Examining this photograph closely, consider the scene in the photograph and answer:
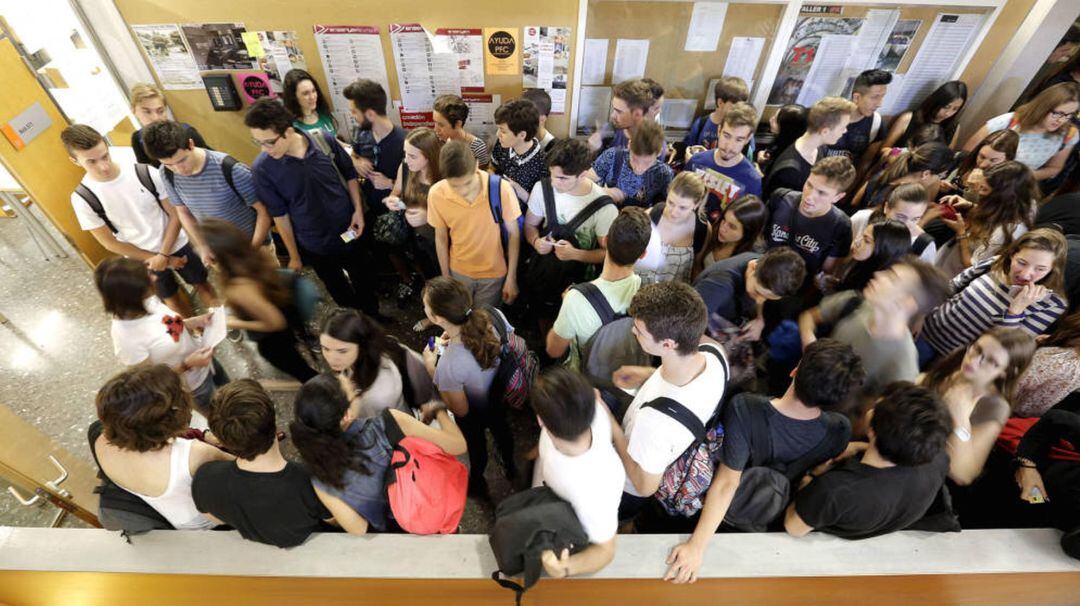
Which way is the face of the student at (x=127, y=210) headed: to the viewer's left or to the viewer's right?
to the viewer's right

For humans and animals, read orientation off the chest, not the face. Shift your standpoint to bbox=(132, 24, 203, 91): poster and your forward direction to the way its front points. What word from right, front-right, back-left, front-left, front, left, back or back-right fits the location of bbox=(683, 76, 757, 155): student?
front-left

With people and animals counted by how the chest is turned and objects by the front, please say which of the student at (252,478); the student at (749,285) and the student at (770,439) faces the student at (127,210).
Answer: the student at (252,478)

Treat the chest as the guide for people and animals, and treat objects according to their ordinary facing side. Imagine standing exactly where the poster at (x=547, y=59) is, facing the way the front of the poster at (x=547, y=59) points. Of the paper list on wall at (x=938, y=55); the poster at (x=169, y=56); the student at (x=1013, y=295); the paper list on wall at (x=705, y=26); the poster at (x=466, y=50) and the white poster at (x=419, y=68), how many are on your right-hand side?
3

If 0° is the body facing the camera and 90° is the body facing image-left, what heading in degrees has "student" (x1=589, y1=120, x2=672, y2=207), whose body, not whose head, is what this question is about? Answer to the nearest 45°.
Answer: approximately 0°

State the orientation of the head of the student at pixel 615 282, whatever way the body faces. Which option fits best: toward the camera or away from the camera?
away from the camera

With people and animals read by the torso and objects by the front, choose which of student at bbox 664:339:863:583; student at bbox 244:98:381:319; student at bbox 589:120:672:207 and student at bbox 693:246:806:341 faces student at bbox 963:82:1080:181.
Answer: student at bbox 664:339:863:583

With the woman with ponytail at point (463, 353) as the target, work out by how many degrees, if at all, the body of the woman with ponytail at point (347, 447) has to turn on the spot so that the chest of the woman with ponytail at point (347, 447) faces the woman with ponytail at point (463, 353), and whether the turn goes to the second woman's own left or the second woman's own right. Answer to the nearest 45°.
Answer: approximately 45° to the second woman's own right

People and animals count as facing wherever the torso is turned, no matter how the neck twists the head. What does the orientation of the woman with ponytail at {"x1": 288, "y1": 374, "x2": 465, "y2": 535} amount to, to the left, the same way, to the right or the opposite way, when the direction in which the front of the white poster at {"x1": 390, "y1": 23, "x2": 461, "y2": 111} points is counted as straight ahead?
the opposite way
